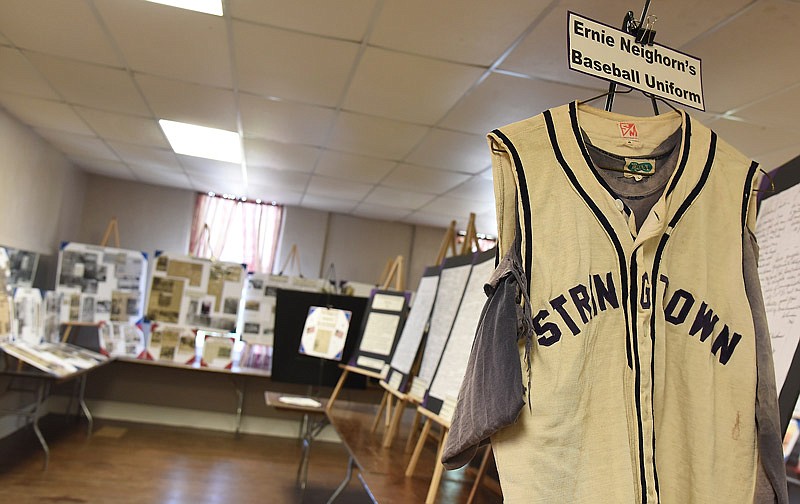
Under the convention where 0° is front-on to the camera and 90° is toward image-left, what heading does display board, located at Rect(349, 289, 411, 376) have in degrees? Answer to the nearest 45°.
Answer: approximately 45°

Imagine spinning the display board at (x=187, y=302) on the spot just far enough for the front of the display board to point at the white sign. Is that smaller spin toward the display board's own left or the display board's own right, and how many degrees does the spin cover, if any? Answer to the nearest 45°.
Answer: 0° — it already faces it

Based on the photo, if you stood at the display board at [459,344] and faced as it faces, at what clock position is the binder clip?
The binder clip is roughly at 10 o'clock from the display board.

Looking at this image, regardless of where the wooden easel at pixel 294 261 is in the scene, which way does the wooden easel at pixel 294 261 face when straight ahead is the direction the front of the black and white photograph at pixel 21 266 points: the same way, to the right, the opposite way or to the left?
to the right

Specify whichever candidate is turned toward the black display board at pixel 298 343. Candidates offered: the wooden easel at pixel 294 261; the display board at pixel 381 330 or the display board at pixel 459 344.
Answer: the wooden easel

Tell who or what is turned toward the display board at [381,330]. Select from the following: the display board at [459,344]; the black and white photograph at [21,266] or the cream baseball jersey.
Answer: the black and white photograph at [21,266]

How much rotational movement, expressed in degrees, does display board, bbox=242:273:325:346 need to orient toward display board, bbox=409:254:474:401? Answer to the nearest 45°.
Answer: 0° — it already faces it

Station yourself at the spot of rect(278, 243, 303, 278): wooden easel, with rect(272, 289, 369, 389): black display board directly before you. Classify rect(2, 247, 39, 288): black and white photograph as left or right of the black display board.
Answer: right

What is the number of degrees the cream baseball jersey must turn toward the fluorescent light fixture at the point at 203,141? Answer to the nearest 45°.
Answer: approximately 135° to its right
